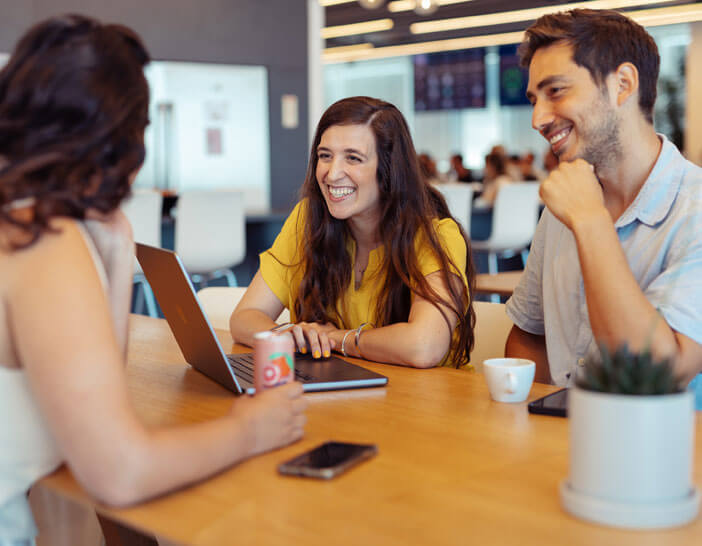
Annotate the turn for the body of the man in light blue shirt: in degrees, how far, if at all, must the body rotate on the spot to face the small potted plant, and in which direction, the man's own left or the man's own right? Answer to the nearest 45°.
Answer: approximately 45° to the man's own left

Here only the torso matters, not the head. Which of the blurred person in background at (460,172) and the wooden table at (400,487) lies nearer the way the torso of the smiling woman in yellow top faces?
the wooden table

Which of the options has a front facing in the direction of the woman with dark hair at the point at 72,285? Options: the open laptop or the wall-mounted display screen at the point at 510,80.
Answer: the wall-mounted display screen

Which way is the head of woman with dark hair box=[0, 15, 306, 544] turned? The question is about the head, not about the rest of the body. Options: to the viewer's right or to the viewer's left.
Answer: to the viewer's right

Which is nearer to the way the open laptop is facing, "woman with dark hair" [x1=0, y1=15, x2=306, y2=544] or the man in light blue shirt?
the man in light blue shirt

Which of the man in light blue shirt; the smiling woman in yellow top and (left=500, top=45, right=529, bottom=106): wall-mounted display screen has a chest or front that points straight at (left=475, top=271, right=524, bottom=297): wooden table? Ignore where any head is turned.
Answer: the wall-mounted display screen

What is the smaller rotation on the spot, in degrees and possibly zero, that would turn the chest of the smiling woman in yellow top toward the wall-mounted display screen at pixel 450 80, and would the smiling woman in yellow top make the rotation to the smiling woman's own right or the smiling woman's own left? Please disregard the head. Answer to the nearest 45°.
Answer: approximately 135° to the smiling woman's own right

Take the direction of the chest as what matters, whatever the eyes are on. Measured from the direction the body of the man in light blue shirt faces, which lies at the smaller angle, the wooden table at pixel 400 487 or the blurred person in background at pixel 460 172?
the wooden table
